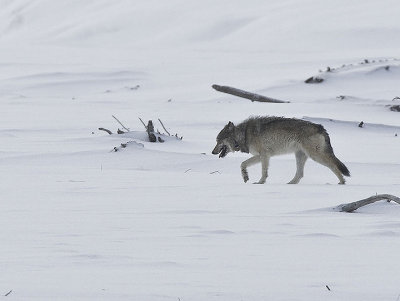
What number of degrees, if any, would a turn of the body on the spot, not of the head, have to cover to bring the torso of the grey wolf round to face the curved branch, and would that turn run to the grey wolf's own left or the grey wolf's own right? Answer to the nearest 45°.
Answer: approximately 90° to the grey wolf's own left

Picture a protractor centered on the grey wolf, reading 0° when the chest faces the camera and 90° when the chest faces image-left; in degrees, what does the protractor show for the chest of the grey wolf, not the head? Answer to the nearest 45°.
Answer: approximately 90°

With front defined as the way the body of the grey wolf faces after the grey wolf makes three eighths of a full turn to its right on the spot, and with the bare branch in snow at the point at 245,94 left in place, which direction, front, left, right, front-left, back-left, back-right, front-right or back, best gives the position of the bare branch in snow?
front-left
